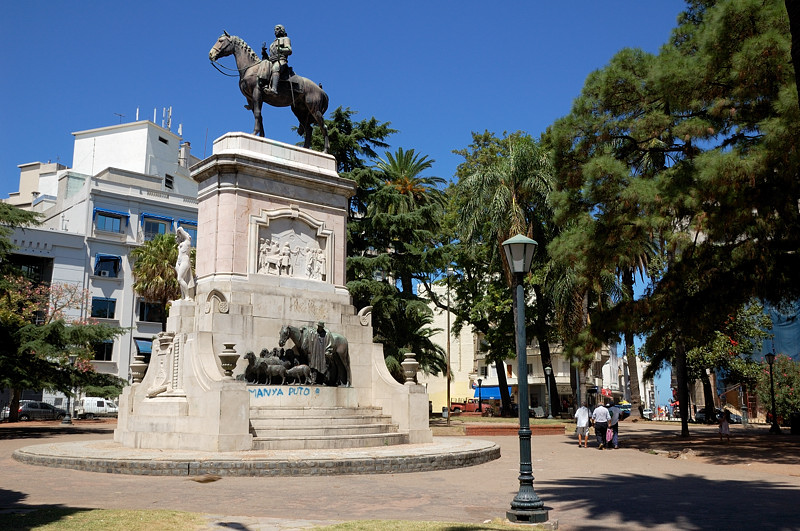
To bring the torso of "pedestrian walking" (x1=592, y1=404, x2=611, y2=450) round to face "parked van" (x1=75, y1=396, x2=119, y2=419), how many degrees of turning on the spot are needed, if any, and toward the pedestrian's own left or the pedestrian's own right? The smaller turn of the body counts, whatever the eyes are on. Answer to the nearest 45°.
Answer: approximately 45° to the pedestrian's own left

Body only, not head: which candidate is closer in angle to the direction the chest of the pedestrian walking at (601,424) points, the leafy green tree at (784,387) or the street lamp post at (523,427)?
the leafy green tree

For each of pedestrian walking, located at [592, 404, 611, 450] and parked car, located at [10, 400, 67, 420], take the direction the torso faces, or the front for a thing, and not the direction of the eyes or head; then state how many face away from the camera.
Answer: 1

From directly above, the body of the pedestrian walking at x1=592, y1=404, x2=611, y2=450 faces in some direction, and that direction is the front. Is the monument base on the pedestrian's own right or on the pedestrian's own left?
on the pedestrian's own left

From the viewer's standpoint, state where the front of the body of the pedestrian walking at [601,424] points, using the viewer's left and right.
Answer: facing away from the viewer

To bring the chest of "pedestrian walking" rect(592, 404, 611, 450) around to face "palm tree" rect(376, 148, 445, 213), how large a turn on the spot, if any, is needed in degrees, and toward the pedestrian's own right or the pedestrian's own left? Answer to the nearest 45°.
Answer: approximately 45° to the pedestrian's own left

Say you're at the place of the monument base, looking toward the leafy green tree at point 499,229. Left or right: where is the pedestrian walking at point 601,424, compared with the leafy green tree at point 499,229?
right

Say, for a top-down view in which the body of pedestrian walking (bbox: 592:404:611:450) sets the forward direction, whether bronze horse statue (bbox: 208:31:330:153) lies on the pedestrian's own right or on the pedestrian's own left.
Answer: on the pedestrian's own left
